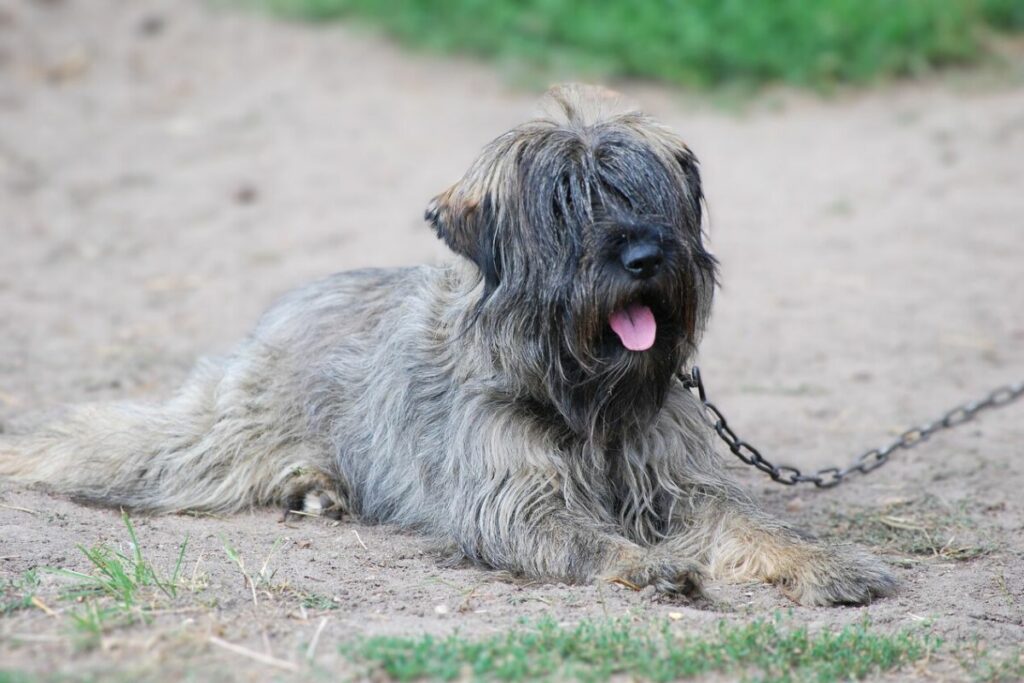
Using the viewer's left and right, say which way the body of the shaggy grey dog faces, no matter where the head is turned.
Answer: facing the viewer and to the right of the viewer
